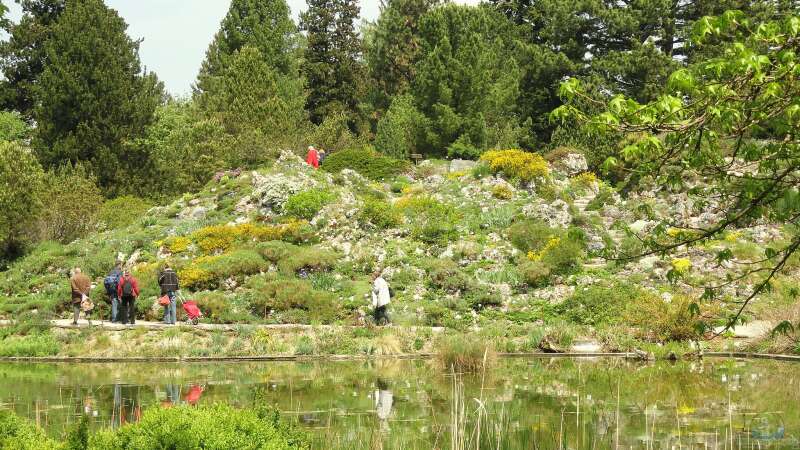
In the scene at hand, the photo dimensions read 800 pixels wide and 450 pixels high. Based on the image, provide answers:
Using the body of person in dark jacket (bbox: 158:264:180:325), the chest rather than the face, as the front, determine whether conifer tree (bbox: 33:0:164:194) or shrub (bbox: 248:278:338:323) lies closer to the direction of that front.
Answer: the conifer tree

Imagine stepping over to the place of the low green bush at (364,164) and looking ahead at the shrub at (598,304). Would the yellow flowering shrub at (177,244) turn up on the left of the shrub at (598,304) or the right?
right

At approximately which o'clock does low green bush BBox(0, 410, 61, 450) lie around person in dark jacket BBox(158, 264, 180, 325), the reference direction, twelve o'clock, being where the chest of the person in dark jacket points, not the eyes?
The low green bush is roughly at 6 o'clock from the person in dark jacket.

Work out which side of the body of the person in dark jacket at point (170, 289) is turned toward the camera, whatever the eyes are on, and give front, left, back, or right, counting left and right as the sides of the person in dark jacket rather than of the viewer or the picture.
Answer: back

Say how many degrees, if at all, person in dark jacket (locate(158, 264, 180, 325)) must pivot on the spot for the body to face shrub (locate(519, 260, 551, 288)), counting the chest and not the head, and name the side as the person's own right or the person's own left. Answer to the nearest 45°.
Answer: approximately 90° to the person's own right

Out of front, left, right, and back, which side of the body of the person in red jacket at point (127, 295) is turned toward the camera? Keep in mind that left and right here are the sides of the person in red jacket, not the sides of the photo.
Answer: back

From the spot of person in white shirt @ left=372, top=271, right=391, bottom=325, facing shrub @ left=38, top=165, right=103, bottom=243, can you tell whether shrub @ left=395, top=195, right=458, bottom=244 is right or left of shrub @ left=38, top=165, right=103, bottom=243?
right
